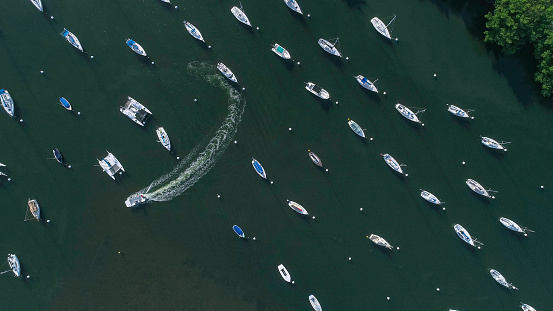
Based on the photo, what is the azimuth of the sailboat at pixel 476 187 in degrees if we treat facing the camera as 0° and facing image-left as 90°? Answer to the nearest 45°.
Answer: approximately 315°

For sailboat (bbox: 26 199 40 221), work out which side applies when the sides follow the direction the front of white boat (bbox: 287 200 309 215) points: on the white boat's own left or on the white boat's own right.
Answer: on the white boat's own right

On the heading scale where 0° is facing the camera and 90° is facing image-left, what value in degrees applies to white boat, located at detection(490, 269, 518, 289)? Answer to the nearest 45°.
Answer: approximately 315°

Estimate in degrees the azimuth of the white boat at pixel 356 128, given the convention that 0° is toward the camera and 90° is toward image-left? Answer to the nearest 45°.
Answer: approximately 315°

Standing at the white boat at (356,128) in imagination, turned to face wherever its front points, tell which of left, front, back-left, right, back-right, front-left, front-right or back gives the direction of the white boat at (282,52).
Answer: back-right

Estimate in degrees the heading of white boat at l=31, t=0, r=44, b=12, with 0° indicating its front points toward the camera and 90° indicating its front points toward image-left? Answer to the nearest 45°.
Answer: approximately 315°

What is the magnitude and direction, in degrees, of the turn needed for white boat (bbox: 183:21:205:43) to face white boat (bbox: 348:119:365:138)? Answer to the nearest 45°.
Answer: approximately 45° to its left
